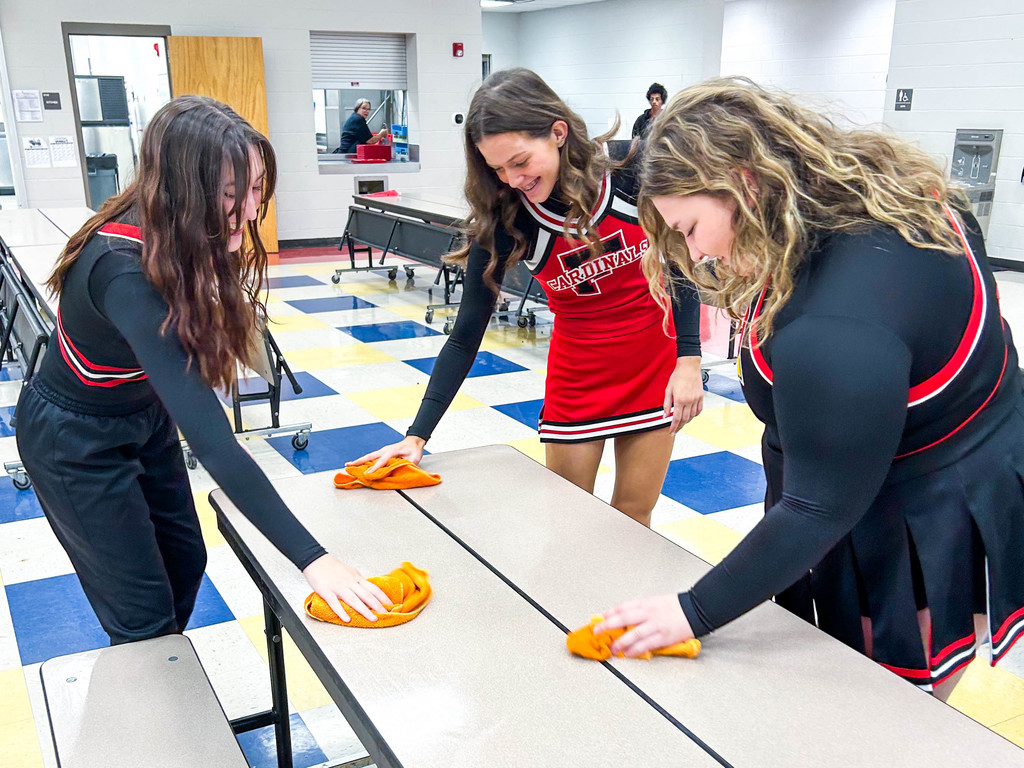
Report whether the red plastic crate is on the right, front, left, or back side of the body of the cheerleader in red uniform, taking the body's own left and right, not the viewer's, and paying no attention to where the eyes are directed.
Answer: back

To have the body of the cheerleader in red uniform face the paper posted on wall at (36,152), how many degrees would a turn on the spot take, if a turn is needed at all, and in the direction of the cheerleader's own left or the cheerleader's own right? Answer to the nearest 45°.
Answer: approximately 135° to the cheerleader's own right

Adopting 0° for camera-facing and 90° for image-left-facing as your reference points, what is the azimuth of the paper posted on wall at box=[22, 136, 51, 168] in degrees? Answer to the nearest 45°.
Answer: approximately 0°

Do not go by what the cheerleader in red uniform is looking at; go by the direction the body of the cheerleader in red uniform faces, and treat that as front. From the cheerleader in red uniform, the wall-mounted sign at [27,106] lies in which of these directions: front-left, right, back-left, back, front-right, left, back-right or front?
back-right

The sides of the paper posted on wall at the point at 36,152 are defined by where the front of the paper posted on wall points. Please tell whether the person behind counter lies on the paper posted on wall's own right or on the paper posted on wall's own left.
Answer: on the paper posted on wall's own left

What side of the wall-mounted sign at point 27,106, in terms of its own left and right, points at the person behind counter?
left

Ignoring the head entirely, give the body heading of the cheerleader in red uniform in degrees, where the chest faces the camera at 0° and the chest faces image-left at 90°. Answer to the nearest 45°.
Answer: approximately 0°

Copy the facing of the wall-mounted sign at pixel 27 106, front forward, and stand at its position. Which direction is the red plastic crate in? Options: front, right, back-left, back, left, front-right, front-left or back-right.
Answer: left

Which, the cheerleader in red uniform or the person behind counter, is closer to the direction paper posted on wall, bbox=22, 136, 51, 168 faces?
the cheerleader in red uniform

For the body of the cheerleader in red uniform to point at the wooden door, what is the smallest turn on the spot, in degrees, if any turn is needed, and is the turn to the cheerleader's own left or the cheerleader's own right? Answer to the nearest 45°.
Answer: approximately 135° to the cheerleader's own right
